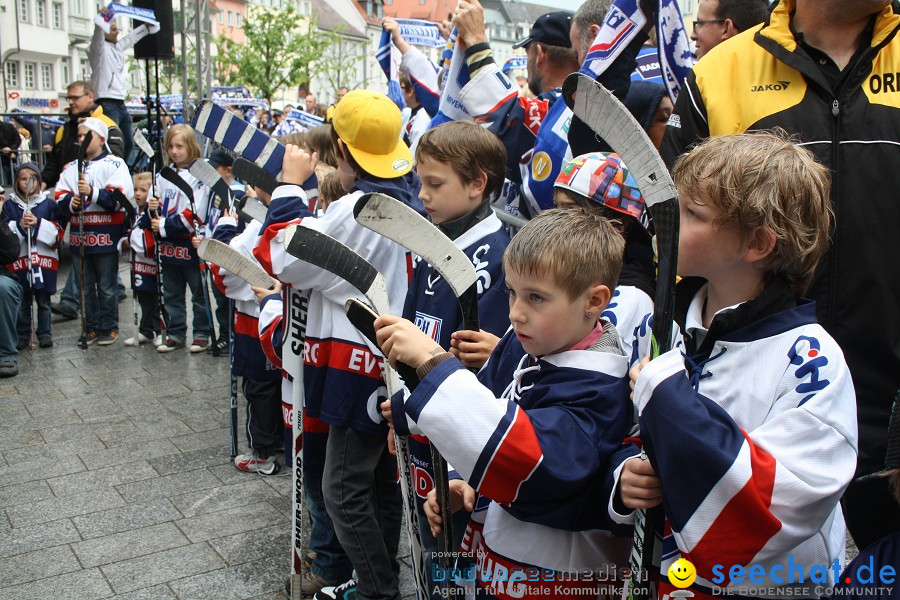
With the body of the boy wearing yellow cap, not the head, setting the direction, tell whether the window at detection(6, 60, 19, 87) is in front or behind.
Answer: in front

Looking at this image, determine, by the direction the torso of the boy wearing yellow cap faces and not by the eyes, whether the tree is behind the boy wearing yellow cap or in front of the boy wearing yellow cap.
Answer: in front

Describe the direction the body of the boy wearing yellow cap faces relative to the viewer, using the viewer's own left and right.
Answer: facing away from the viewer and to the left of the viewer

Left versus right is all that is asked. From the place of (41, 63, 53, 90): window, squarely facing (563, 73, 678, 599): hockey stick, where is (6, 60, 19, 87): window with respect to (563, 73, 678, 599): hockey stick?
right

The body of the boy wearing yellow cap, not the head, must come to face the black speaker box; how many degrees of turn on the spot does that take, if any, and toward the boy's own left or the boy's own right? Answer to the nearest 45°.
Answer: approximately 45° to the boy's own right

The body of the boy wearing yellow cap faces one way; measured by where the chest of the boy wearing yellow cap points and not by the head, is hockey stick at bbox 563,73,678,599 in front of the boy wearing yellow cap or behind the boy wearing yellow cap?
behind

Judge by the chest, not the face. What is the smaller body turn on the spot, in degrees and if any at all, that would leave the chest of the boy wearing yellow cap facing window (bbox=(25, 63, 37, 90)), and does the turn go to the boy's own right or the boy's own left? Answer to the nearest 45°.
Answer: approximately 45° to the boy's own right

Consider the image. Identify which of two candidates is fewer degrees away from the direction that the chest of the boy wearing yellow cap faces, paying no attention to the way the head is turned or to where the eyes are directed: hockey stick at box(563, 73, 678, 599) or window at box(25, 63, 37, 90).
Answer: the window

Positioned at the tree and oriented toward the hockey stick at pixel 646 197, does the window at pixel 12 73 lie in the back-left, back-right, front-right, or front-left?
back-right

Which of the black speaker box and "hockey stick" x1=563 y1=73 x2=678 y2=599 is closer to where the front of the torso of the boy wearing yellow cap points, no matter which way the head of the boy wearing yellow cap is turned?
the black speaker box
